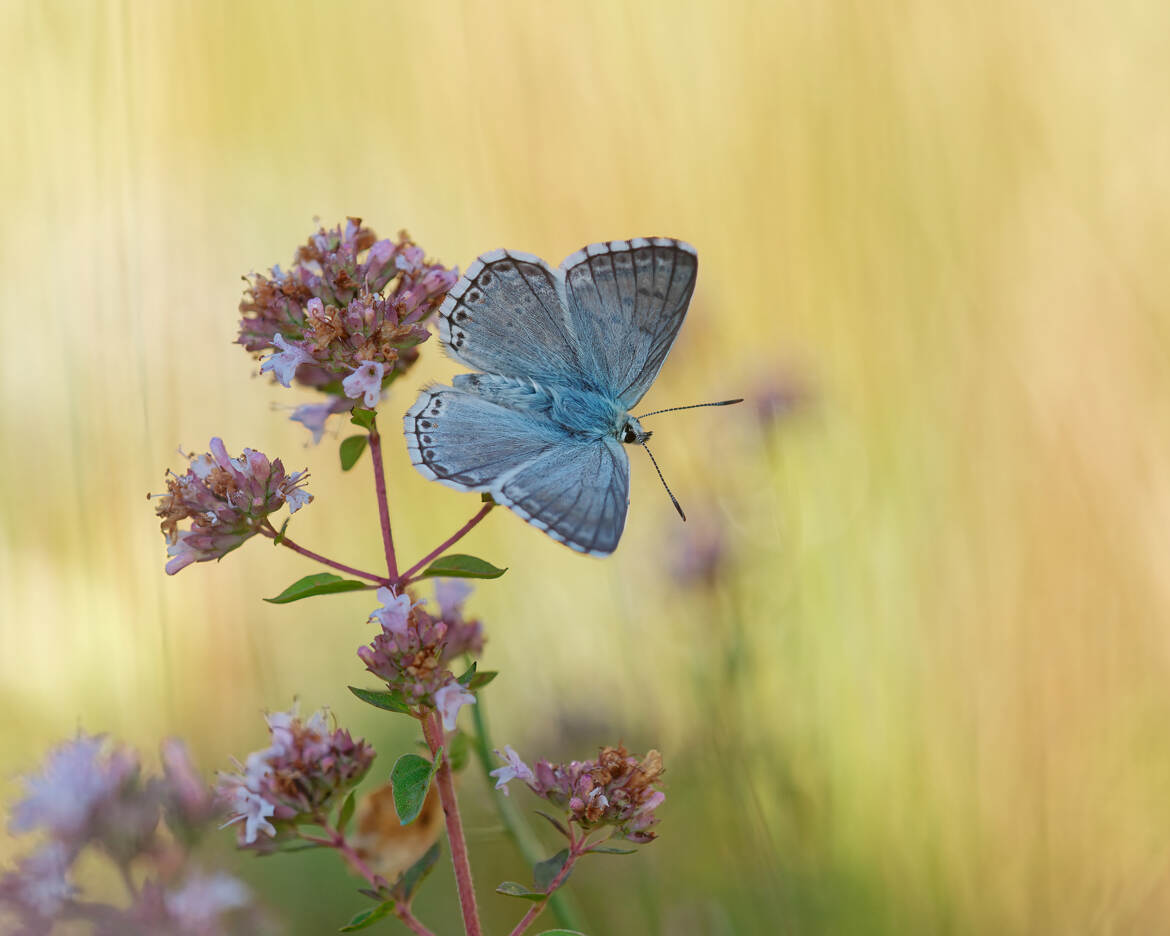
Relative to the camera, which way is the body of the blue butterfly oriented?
to the viewer's right

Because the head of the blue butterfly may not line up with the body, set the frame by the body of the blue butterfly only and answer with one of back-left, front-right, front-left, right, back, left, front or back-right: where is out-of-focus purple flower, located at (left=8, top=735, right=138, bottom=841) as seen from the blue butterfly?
back

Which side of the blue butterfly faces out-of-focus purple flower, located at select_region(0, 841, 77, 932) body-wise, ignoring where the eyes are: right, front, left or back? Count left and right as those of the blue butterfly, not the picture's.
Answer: back
